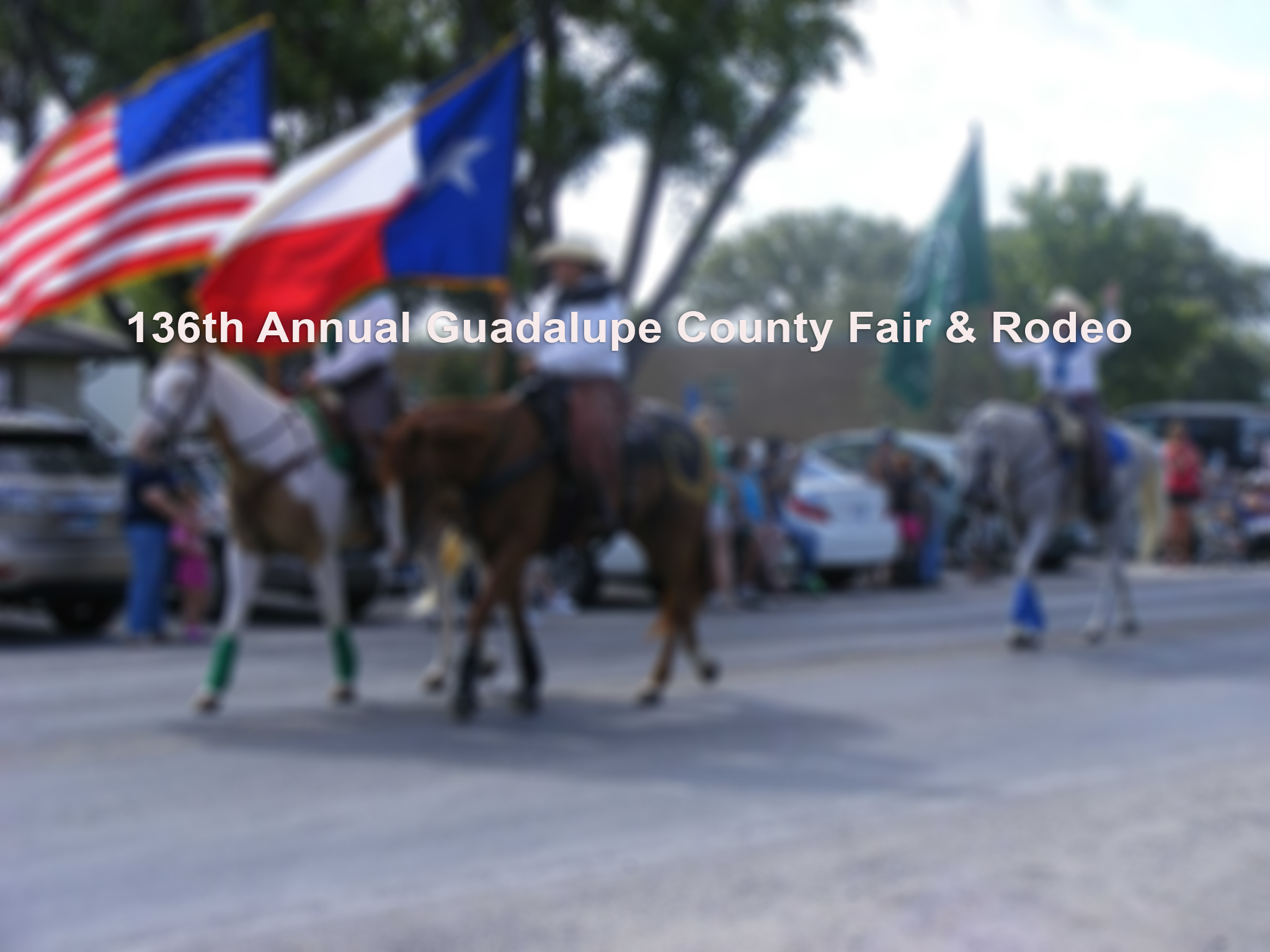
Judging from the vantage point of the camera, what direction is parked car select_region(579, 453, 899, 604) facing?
facing away from the viewer and to the left of the viewer

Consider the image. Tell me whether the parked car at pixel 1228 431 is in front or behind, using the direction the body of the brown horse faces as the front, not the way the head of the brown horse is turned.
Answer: behind

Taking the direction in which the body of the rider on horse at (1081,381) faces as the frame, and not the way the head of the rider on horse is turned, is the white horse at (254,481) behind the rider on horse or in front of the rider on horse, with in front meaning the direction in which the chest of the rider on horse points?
in front

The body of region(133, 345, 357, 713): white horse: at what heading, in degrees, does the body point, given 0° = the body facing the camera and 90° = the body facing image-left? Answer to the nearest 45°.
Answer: approximately 45°

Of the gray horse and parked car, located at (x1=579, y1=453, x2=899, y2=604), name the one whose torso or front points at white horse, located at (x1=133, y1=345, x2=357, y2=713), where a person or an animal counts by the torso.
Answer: the gray horse

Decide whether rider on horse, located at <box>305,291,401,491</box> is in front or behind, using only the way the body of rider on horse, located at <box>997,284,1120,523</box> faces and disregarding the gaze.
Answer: in front

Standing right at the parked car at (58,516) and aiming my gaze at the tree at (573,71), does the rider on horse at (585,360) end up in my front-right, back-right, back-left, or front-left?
back-right

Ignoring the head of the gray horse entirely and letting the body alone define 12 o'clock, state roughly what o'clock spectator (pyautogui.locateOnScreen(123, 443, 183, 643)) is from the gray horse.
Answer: The spectator is roughly at 1 o'clock from the gray horse.

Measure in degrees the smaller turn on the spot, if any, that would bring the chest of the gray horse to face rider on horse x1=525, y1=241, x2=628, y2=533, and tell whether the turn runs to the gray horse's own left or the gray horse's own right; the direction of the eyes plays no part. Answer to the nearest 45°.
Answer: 0° — it already faces them

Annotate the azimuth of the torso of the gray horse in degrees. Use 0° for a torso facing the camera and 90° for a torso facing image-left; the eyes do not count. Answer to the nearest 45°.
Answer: approximately 45°
